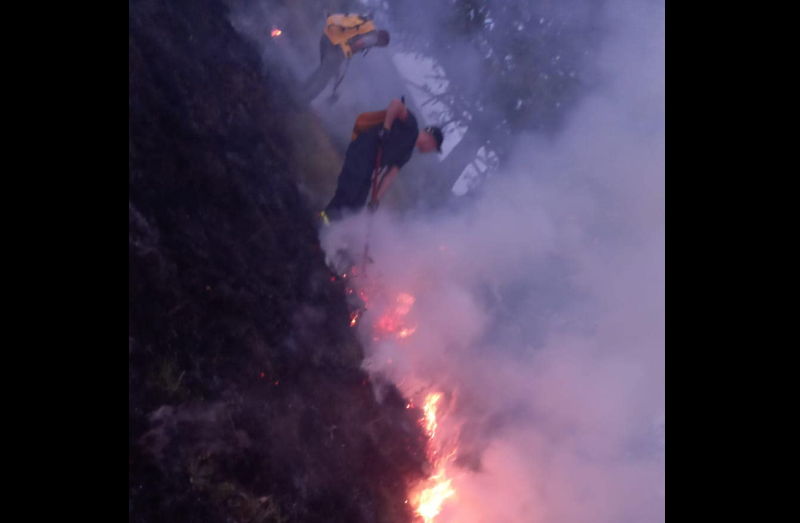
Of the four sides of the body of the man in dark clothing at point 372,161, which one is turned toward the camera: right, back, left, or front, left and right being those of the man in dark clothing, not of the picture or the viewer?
right
